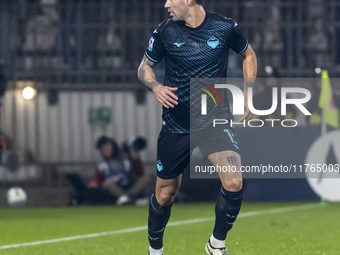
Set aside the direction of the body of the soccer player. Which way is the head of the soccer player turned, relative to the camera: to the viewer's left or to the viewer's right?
to the viewer's left

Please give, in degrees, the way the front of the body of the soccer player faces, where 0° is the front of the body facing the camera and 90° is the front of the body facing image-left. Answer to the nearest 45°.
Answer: approximately 0°

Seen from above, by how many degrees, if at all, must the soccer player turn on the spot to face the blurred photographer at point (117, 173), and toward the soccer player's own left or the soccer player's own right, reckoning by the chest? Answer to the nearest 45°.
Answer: approximately 180°

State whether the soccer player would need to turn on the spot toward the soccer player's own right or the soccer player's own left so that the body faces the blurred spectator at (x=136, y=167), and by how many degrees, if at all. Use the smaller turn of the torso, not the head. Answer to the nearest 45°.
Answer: approximately 180°

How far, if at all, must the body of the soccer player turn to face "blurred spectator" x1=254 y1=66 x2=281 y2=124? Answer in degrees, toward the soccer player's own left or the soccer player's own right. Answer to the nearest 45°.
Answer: approximately 180°
